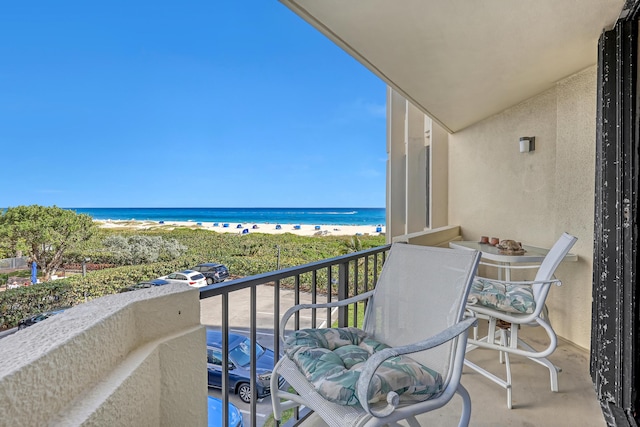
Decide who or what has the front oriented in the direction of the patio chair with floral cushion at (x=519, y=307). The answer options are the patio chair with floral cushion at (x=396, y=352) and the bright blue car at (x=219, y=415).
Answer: the bright blue car

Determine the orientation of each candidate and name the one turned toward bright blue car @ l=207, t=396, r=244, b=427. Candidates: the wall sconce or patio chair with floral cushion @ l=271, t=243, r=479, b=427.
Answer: the wall sconce

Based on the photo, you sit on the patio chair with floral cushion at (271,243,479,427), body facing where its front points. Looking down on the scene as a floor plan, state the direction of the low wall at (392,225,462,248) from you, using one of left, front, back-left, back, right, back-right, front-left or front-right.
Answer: back-right

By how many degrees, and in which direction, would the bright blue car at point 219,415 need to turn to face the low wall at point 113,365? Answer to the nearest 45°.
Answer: approximately 45° to its right

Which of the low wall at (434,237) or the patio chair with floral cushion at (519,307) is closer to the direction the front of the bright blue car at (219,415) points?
the patio chair with floral cushion

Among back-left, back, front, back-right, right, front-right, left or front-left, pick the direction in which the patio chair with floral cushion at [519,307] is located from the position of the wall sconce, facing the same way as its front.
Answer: front-left

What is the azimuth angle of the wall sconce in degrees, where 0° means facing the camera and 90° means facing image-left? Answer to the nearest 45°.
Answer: approximately 45°

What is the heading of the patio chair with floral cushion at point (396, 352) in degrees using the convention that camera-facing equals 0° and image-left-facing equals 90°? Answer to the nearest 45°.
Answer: approximately 45°

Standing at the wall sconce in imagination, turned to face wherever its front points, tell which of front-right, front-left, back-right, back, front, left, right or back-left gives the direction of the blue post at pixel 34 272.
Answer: front-right
